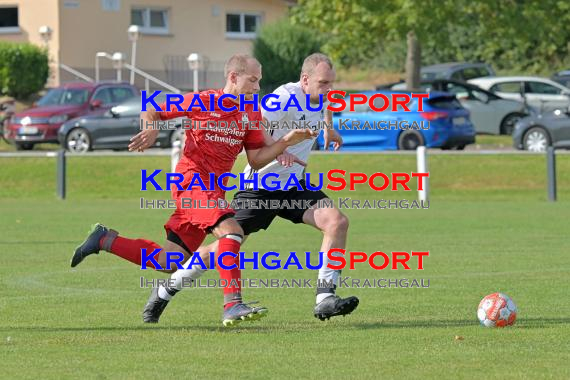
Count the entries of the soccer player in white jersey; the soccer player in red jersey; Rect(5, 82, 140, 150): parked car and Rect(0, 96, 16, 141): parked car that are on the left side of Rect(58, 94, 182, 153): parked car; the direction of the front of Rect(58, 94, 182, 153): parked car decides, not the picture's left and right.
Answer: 2

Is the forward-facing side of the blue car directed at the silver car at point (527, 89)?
no

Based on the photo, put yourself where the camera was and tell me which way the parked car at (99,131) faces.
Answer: facing to the left of the viewer

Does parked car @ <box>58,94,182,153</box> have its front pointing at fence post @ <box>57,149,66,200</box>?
no

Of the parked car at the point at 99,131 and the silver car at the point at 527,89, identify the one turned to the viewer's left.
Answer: the parked car

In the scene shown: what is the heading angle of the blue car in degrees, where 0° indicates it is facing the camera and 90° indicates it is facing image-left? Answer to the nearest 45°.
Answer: approximately 135°

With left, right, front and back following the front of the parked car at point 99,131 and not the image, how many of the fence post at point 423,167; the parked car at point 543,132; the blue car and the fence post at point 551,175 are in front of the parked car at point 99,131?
0

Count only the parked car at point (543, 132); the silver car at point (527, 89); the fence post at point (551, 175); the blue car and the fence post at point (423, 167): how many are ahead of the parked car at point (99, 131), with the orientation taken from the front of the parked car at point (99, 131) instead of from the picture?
0
